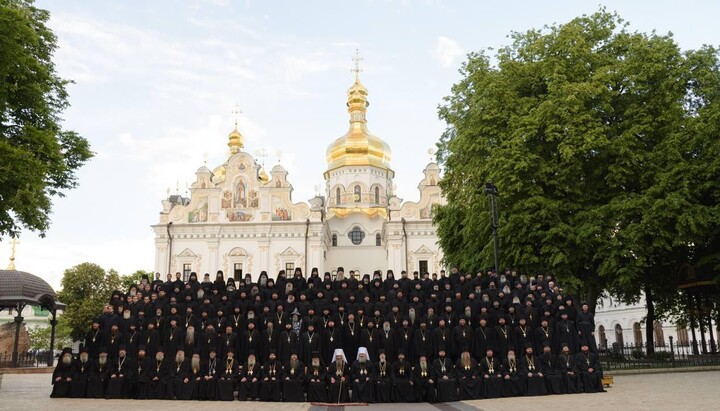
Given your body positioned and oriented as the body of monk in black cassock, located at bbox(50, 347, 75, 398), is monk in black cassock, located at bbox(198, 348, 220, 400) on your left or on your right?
on your left

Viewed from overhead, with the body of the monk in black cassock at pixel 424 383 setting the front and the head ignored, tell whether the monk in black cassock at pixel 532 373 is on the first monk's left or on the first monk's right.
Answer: on the first monk's left

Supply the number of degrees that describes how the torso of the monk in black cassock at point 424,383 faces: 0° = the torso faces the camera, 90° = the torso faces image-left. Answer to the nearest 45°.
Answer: approximately 0°

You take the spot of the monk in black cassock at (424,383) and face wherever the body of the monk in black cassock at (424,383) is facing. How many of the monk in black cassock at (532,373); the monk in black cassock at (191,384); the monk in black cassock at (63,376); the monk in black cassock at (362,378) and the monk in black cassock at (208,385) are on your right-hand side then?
4

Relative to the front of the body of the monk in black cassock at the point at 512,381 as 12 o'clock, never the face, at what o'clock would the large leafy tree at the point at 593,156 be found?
The large leafy tree is roughly at 7 o'clock from the monk in black cassock.

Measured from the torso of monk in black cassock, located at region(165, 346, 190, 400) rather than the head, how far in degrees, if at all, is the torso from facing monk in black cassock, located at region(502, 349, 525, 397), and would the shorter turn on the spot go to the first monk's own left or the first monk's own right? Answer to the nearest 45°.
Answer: approximately 90° to the first monk's own left

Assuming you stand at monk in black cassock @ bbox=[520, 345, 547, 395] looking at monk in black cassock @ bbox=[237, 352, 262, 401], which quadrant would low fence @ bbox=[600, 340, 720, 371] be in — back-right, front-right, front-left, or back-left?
back-right
